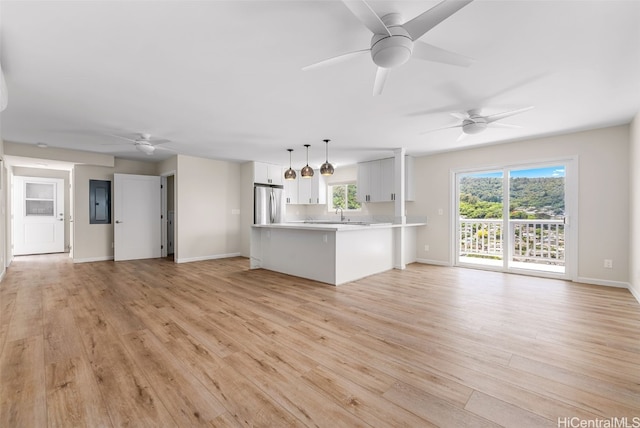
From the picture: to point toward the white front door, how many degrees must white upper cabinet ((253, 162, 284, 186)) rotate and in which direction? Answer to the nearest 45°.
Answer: approximately 135° to its right

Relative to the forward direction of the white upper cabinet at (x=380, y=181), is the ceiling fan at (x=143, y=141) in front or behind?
in front

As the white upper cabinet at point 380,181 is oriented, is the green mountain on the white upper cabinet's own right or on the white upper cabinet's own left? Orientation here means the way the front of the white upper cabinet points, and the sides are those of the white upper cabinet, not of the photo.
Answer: on the white upper cabinet's own left

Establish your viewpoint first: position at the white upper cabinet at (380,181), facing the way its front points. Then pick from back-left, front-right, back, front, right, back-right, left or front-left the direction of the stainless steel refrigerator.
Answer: front-right

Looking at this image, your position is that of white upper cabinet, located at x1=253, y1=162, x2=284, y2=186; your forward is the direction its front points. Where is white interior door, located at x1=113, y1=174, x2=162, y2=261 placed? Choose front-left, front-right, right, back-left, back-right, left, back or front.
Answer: back-right

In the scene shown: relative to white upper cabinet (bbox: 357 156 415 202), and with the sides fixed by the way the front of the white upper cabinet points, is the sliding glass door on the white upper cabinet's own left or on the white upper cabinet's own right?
on the white upper cabinet's own left

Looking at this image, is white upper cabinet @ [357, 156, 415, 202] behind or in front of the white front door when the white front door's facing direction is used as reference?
in front

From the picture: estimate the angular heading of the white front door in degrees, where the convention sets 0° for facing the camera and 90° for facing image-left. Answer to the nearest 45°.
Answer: approximately 0°

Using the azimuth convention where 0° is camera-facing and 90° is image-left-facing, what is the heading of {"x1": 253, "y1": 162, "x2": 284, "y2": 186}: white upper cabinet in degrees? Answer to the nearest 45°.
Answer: approximately 315°

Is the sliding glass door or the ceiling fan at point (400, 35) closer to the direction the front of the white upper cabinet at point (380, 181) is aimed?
the ceiling fan
